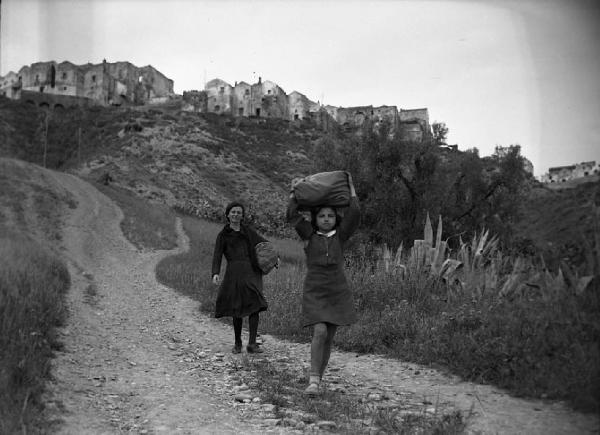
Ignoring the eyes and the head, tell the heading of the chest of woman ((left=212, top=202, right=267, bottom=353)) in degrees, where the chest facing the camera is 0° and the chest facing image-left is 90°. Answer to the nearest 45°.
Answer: approximately 0°

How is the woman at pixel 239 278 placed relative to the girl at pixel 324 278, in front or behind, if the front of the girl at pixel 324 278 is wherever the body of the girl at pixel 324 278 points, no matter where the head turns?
behind

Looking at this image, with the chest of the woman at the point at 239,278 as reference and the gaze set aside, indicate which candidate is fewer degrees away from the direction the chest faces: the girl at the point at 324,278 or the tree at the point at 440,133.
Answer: the girl

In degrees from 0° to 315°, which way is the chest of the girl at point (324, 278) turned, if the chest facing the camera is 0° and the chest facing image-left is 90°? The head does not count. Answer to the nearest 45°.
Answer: approximately 0°

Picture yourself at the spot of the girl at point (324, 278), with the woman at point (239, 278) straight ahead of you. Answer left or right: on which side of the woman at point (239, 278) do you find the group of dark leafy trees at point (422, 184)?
right

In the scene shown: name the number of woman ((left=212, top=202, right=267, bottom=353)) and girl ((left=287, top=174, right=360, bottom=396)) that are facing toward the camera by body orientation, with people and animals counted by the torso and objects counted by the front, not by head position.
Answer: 2

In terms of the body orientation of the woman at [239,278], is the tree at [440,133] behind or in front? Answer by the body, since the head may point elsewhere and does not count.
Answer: behind

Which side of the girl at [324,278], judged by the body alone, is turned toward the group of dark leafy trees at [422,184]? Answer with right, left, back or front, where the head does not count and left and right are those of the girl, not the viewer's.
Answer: back

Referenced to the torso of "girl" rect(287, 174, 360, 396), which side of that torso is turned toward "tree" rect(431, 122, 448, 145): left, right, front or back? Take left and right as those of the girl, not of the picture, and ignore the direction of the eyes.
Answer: back

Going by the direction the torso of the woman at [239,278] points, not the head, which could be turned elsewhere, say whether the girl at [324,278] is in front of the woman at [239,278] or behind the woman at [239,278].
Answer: in front
